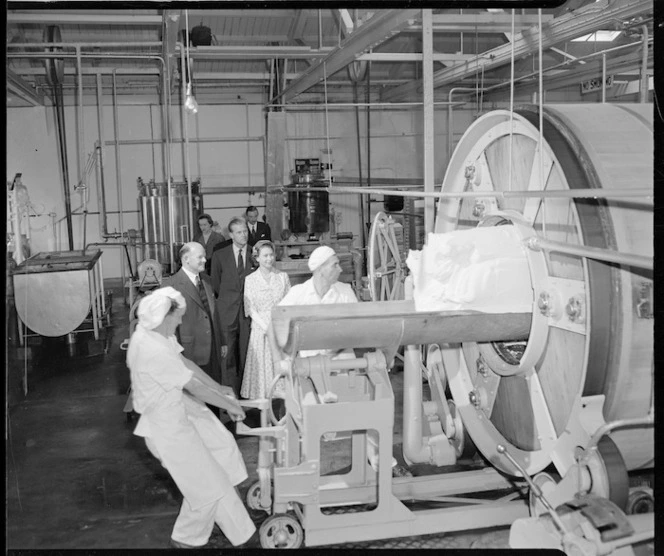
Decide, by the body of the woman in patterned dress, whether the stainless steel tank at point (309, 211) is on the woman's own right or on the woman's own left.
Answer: on the woman's own left
